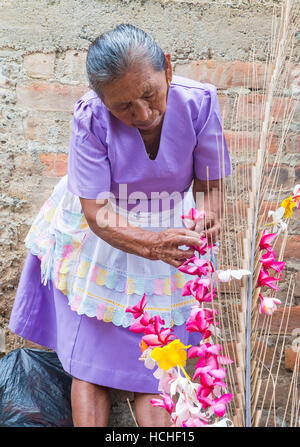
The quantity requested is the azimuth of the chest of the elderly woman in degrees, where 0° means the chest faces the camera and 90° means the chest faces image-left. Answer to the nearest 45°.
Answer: approximately 315°
